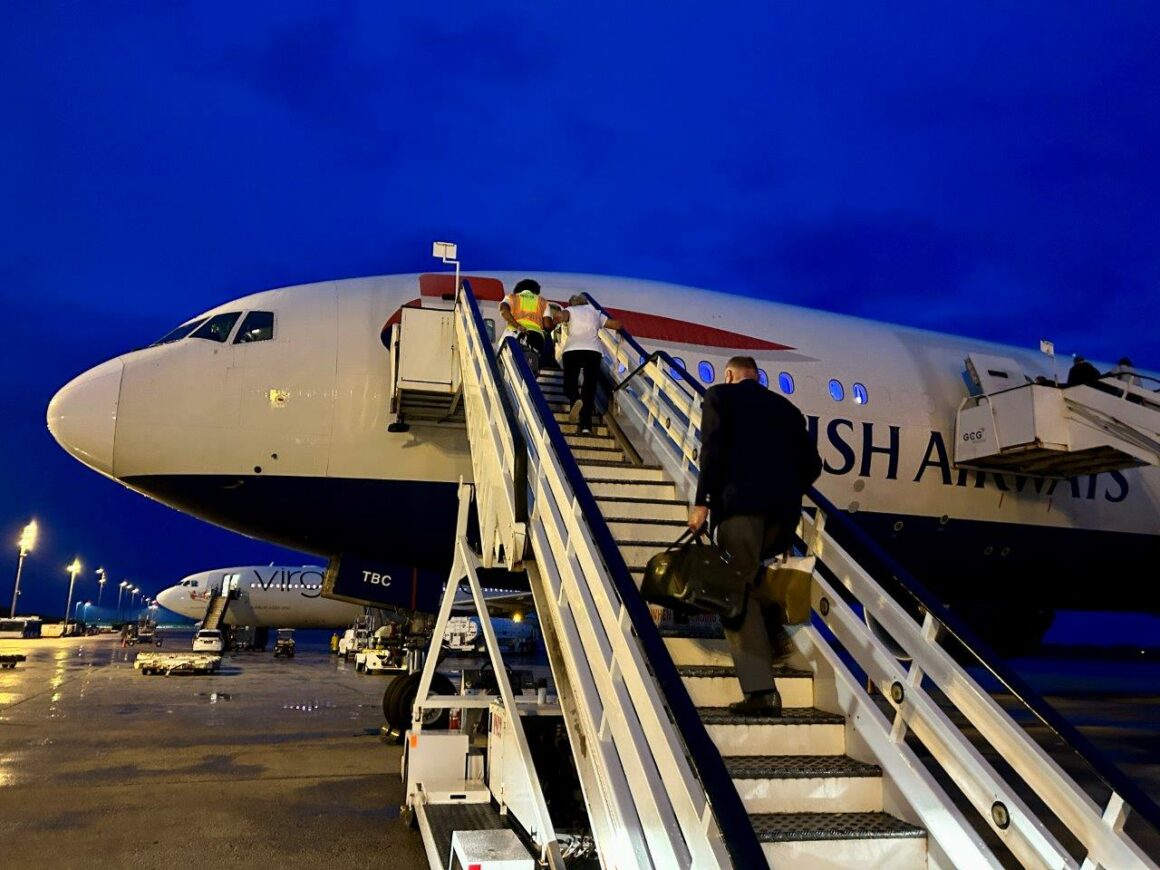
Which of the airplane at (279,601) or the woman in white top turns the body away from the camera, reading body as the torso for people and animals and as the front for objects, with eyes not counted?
the woman in white top

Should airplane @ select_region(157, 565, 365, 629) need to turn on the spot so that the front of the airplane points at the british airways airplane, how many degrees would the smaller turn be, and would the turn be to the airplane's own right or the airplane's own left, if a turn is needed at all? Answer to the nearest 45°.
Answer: approximately 90° to the airplane's own left

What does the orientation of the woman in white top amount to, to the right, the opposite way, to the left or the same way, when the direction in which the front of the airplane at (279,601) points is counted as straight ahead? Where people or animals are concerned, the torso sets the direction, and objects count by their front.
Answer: to the right

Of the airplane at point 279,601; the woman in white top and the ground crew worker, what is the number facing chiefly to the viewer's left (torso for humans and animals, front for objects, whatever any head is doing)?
1

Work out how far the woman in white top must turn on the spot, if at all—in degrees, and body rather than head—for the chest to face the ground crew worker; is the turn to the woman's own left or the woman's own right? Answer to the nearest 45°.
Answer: approximately 45° to the woman's own left

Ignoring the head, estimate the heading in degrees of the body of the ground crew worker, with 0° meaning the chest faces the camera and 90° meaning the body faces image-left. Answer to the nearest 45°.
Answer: approximately 180°

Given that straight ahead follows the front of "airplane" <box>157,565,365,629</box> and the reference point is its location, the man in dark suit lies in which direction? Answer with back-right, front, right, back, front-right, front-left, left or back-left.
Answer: left

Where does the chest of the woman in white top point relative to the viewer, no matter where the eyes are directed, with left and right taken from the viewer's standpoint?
facing away from the viewer

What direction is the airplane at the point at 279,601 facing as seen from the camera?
to the viewer's left

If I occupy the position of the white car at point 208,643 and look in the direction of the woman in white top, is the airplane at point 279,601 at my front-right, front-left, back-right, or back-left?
back-left

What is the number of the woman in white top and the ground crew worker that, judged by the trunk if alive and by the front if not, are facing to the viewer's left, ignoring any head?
0

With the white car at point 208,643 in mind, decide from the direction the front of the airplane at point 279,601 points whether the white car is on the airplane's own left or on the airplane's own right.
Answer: on the airplane's own left

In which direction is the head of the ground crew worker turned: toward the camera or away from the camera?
away from the camera

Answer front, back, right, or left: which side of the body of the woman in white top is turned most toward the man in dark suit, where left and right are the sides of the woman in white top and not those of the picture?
back

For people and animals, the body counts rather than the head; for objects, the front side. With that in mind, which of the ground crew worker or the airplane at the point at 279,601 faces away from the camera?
the ground crew worker
